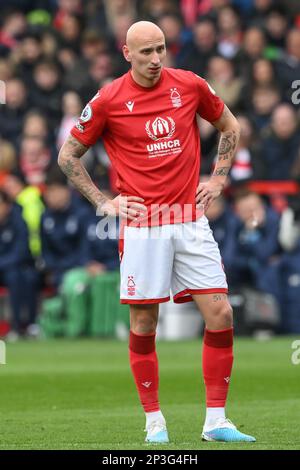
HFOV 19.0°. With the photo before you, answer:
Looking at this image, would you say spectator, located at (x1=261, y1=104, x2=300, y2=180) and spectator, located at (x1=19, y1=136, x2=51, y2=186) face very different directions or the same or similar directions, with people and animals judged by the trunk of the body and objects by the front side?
same or similar directions

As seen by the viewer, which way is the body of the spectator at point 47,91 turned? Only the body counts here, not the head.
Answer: toward the camera

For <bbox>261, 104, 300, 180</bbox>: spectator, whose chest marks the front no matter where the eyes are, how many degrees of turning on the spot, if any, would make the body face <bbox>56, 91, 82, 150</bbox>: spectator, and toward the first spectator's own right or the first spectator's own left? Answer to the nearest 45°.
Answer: approximately 90° to the first spectator's own right

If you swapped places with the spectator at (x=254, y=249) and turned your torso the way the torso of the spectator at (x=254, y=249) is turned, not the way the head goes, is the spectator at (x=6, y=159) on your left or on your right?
on your right

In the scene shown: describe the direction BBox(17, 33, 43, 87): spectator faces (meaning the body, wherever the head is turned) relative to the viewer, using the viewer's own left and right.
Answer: facing the viewer

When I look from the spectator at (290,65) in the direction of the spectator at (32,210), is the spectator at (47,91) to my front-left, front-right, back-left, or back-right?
front-right

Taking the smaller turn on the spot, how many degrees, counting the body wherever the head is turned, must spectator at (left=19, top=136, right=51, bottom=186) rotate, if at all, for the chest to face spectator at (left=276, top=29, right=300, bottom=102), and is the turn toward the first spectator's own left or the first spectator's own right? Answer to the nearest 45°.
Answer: approximately 90° to the first spectator's own left

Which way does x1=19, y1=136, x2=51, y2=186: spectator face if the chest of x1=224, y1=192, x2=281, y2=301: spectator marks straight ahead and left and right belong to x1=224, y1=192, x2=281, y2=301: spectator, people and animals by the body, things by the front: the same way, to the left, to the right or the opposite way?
the same way

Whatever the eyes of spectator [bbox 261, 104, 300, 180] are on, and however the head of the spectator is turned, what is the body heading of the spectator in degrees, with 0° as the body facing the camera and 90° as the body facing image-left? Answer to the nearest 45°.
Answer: approximately 0°

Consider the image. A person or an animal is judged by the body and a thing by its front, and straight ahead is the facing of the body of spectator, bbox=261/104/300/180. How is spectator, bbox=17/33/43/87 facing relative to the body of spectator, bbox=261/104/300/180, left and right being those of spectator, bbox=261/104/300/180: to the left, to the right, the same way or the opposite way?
the same way

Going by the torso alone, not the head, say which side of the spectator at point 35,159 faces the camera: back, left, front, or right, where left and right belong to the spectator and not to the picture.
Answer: front

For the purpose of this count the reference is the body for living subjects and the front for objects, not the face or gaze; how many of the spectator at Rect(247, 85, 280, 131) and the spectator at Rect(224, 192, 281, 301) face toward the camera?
2

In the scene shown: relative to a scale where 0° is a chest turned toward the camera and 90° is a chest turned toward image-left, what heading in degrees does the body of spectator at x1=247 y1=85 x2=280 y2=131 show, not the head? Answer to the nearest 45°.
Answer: approximately 0°
